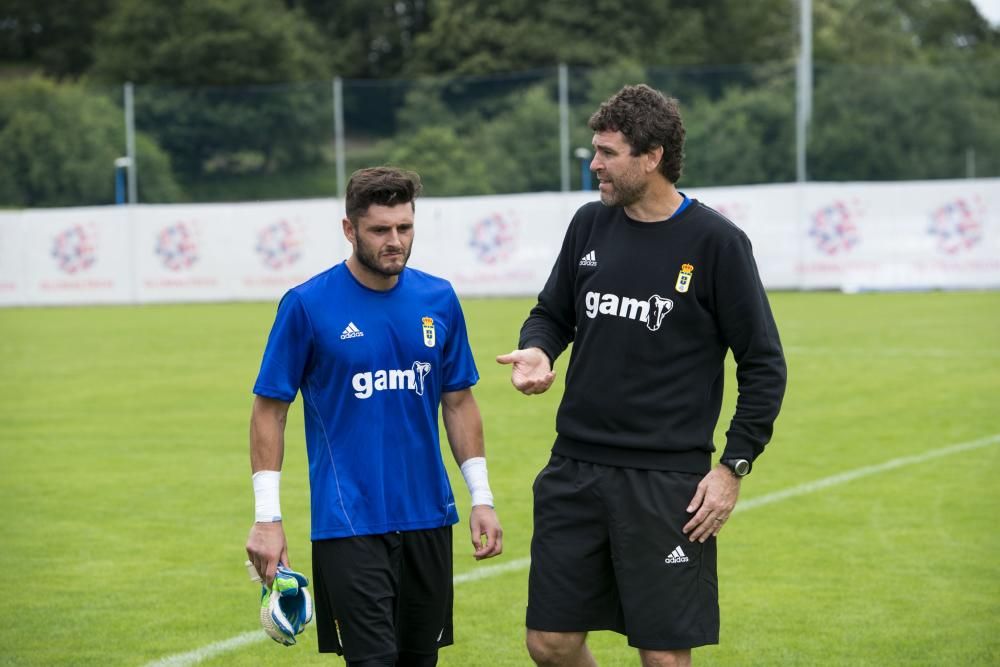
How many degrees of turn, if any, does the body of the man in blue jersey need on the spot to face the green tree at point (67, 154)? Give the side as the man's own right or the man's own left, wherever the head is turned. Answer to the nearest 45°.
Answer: approximately 135° to the man's own left

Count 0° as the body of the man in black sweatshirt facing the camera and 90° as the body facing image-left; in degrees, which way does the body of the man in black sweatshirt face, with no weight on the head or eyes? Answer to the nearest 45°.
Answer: approximately 45°

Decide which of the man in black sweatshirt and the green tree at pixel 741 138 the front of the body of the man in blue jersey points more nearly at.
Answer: the man in black sweatshirt

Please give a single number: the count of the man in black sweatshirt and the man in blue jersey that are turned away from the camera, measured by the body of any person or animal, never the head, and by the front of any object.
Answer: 0

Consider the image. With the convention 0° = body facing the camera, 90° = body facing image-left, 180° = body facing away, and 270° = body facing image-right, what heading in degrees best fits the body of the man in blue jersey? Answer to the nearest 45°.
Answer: approximately 315°

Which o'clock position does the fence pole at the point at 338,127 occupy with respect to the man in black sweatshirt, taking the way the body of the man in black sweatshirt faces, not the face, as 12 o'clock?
The fence pole is roughly at 4 o'clock from the man in black sweatshirt.

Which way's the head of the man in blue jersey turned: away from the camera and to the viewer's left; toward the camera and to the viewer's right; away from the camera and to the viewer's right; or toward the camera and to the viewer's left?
toward the camera and to the viewer's right

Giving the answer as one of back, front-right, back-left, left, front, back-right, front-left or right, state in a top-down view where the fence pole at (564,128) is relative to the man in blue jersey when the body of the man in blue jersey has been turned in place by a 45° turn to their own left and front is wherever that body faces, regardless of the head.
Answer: left

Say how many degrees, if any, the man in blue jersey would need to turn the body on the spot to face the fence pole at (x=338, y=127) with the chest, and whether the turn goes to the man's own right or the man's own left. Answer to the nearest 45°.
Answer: approximately 135° to the man's own left

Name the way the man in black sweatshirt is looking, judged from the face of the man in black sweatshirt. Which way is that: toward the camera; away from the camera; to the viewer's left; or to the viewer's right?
to the viewer's left

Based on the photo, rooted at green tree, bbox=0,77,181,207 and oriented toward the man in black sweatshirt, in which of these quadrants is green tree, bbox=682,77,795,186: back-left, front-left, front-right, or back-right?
front-left
